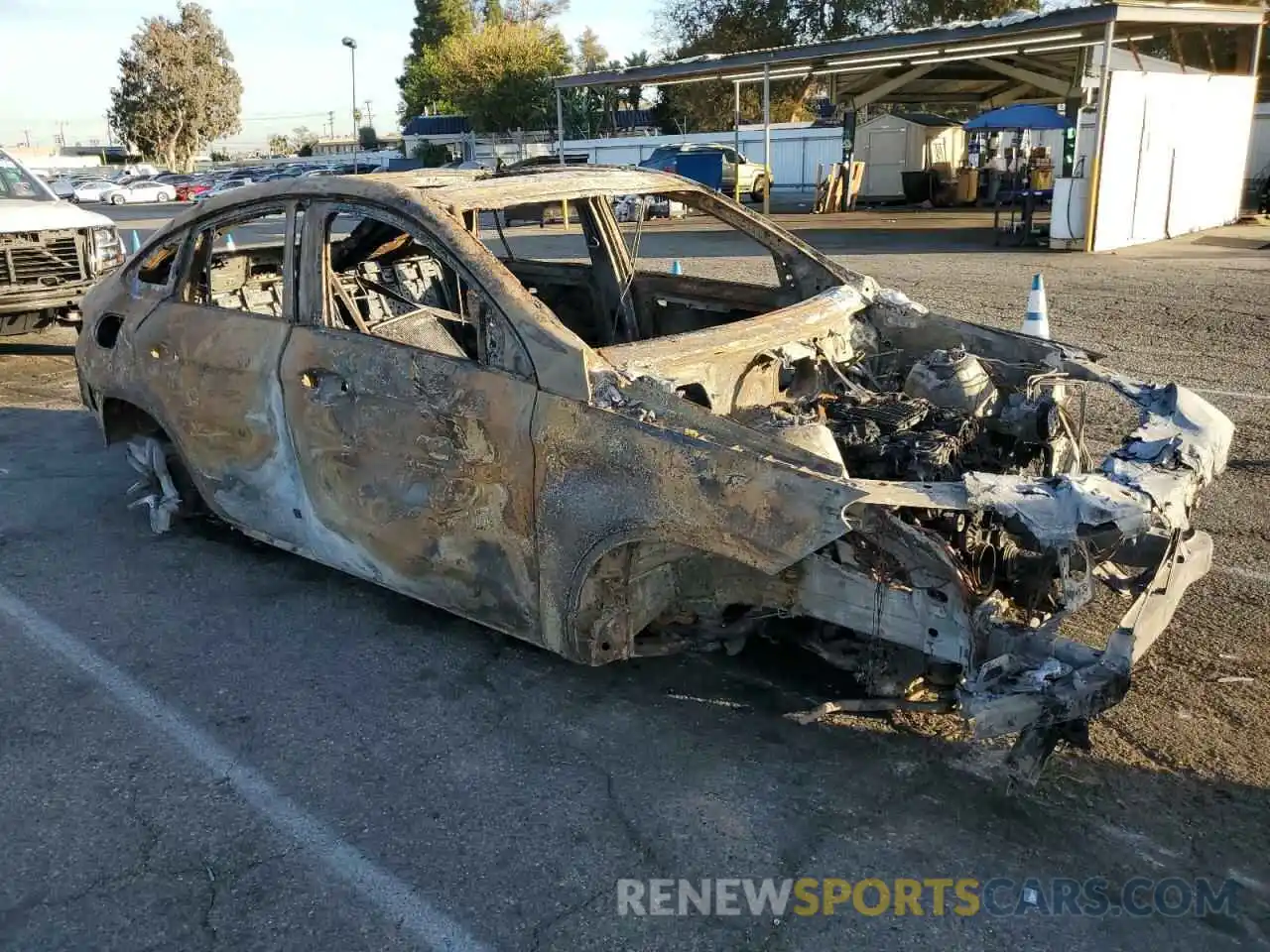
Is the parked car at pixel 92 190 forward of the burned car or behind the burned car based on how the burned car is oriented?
behind

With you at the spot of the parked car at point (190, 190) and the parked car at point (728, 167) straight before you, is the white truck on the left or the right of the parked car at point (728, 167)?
right

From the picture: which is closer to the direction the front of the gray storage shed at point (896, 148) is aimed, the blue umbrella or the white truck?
the white truck

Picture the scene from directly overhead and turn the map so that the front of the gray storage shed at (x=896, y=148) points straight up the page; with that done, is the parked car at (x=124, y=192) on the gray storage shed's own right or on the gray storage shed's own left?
on the gray storage shed's own right

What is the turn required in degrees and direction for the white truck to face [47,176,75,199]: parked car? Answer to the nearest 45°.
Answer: approximately 135° to its left

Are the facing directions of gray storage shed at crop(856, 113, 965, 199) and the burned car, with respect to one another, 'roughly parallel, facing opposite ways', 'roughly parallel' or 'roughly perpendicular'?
roughly perpendicular

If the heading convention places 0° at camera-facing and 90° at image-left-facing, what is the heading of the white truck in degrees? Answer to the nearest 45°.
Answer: approximately 315°

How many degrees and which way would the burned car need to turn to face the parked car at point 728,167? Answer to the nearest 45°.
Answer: approximately 135° to its left

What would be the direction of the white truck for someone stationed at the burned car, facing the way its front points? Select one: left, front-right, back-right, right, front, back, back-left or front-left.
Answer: back

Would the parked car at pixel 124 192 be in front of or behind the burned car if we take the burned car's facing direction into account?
behind
